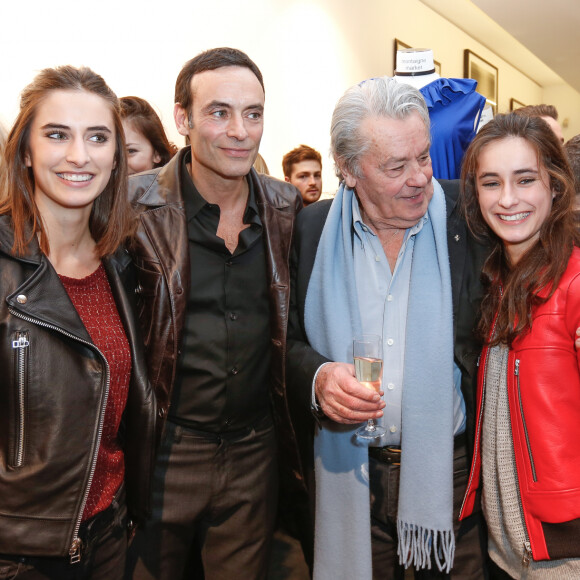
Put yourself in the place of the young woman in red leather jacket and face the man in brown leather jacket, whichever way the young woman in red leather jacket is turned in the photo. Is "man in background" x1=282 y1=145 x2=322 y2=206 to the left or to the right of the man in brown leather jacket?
right

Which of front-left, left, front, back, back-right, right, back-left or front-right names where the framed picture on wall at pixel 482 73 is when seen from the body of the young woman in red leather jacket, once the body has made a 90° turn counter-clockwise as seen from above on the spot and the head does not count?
back-left

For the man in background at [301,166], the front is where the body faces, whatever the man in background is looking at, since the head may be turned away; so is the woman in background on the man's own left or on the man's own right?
on the man's own right

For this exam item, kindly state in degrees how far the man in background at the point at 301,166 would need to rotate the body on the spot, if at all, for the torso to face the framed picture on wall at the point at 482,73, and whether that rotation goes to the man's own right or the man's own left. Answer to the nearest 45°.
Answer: approximately 90° to the man's own left
